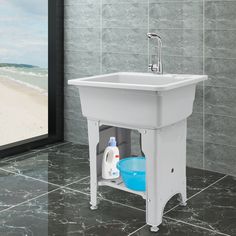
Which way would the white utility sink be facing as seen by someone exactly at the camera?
facing the viewer and to the left of the viewer
